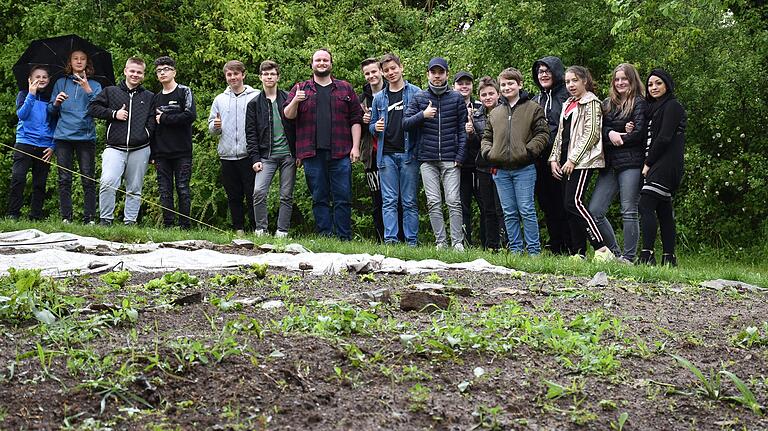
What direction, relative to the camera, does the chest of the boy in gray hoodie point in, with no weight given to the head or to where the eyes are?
toward the camera

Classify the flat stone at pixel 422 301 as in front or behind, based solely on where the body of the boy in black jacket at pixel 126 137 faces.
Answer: in front

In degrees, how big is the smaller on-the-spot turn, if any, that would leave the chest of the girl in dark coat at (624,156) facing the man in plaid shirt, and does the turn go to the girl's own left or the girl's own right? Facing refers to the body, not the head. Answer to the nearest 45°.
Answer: approximately 45° to the girl's own right

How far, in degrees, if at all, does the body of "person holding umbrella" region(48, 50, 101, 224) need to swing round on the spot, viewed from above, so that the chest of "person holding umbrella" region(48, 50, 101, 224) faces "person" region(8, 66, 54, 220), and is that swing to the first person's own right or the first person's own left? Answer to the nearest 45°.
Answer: approximately 135° to the first person's own right

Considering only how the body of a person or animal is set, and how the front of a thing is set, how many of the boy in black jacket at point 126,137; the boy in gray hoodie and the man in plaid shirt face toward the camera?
3

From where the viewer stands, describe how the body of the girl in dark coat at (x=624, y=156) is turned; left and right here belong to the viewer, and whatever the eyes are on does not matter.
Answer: facing the viewer and to the left of the viewer

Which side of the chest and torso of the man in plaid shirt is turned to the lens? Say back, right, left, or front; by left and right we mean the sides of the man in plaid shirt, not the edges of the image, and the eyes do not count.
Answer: front

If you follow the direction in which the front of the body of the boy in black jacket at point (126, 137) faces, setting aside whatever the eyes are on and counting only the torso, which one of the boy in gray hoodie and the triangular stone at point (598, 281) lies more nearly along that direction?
the triangular stone

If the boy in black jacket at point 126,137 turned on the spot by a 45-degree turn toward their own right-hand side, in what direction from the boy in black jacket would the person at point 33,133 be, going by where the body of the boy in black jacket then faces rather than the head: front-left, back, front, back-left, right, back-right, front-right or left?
right

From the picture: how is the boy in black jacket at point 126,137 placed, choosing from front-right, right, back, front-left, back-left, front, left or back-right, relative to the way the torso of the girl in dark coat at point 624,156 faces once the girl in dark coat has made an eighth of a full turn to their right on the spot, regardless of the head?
front
